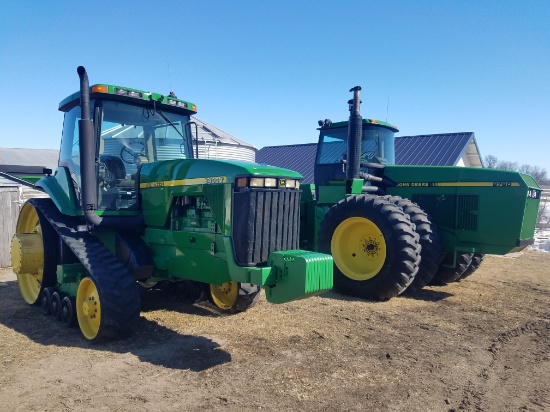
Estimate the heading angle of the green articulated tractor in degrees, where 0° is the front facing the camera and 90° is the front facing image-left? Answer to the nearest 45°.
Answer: approximately 315°

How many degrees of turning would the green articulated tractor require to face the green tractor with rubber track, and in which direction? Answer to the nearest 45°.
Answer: approximately 90° to its right

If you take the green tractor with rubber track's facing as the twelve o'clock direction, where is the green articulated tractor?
The green articulated tractor is roughly at 10 o'clock from the green tractor with rubber track.

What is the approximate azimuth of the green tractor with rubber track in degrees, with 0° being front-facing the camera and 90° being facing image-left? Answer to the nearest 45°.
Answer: approximately 315°
